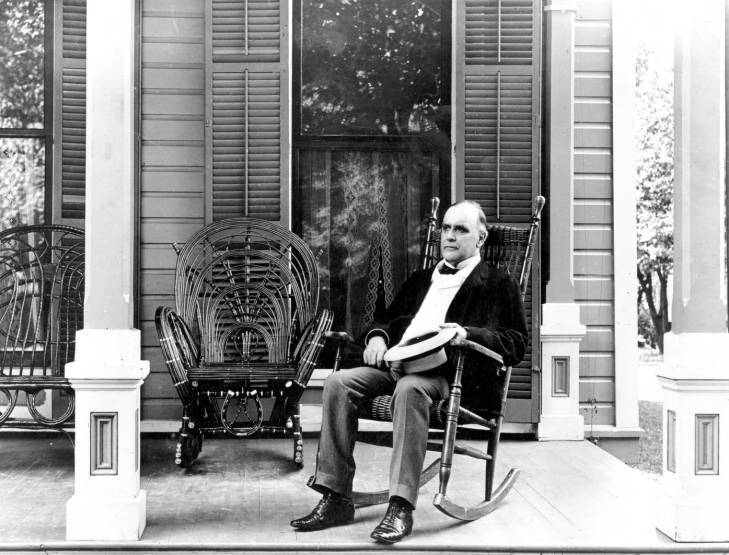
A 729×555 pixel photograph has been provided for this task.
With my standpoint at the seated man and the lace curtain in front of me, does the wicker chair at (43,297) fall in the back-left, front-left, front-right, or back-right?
front-left

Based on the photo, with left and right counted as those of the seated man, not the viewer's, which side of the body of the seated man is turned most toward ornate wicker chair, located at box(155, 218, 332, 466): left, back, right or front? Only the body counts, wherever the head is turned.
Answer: right

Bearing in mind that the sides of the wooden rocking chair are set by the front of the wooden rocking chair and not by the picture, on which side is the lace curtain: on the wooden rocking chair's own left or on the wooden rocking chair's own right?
on the wooden rocking chair's own right

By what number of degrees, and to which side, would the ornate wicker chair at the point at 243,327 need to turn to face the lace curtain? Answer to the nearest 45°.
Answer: approximately 135° to its left

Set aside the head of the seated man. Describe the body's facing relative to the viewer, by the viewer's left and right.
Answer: facing the viewer and to the left of the viewer

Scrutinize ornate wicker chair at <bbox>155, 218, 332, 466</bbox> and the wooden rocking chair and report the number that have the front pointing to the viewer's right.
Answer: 0

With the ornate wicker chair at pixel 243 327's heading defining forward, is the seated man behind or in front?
in front

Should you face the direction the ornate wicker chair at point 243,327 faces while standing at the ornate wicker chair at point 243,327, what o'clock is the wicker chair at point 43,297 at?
The wicker chair is roughly at 3 o'clock from the ornate wicker chair.

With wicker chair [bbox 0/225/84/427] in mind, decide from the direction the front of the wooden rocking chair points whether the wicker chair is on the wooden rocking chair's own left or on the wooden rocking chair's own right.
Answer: on the wooden rocking chair's own right

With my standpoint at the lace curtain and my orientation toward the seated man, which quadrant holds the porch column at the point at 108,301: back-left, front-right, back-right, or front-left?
front-right

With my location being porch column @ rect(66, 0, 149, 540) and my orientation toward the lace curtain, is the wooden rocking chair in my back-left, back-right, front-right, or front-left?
front-right

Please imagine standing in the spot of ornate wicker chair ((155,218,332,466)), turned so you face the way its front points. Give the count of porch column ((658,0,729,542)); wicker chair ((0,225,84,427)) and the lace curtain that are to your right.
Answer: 1

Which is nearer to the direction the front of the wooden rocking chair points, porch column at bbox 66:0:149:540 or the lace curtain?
the porch column

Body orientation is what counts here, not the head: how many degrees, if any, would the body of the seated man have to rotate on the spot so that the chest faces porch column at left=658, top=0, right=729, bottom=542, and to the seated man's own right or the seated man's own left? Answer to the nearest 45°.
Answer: approximately 135° to the seated man's own left

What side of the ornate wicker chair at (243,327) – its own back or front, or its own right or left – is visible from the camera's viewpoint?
front

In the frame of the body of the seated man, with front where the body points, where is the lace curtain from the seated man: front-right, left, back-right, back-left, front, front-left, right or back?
back-right

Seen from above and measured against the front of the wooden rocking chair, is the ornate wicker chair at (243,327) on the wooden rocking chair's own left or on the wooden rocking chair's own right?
on the wooden rocking chair's own right

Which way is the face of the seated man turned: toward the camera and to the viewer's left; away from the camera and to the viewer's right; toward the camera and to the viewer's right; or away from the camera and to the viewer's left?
toward the camera and to the viewer's left
